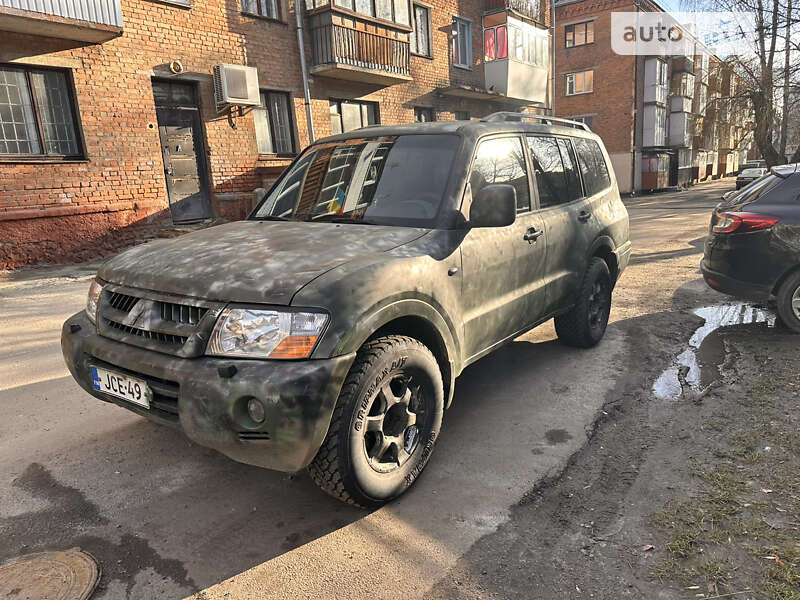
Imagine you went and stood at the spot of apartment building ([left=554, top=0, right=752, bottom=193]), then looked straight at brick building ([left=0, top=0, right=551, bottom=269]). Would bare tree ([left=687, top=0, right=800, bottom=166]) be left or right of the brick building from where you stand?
left

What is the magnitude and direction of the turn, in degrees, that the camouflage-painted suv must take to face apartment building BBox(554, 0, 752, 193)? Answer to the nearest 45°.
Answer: approximately 180°

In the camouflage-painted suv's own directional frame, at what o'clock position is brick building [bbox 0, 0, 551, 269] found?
The brick building is roughly at 4 o'clock from the camouflage-painted suv.

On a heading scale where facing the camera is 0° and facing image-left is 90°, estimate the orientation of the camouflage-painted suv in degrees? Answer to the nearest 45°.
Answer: approximately 45°

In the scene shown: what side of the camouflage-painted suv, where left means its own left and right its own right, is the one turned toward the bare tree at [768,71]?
back
